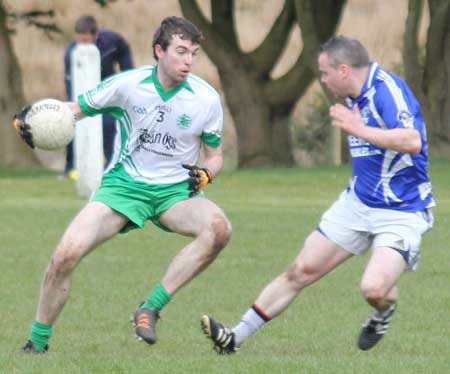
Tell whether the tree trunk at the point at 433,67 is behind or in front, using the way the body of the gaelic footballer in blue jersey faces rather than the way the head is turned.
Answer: behind

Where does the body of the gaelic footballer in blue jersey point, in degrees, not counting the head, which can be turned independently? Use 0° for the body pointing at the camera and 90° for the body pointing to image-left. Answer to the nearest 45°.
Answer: approximately 45°

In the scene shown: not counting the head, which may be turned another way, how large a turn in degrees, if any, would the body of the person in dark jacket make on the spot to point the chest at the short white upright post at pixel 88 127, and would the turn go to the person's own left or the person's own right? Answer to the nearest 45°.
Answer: approximately 45° to the person's own left

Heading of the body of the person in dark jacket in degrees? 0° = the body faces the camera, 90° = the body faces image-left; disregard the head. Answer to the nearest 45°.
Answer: approximately 45°
